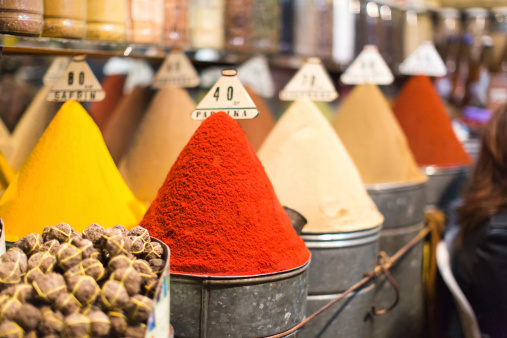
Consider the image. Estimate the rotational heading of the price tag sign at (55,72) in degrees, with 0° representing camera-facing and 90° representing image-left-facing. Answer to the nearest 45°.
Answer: approximately 0°

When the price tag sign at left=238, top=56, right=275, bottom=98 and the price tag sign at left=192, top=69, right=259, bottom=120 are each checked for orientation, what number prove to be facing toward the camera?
2

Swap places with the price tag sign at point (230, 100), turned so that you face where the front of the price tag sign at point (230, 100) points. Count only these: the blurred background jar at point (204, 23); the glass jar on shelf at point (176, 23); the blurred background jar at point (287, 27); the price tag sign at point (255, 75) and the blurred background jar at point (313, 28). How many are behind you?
5

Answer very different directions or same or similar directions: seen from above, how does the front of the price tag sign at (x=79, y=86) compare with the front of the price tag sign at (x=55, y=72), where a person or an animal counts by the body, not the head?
same or similar directions

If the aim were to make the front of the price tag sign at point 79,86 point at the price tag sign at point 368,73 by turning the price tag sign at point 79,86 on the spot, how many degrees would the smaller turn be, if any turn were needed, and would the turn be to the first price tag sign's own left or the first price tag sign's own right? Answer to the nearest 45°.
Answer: approximately 135° to the first price tag sign's own left

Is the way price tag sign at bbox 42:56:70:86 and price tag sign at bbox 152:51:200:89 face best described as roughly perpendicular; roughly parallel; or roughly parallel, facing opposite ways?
roughly parallel

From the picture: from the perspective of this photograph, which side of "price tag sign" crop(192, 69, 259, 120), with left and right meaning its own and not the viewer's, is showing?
front

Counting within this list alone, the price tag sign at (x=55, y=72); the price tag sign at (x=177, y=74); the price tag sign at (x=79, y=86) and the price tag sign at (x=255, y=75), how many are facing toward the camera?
4

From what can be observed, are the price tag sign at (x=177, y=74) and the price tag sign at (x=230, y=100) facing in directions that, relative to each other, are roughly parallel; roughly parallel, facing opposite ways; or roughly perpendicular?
roughly parallel

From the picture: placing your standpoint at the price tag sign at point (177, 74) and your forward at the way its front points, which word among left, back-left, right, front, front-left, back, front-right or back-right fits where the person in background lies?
left

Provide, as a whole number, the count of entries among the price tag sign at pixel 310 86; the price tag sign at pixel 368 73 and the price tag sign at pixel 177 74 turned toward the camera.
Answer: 3

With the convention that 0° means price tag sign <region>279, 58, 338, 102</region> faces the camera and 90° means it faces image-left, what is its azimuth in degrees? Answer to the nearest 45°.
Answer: approximately 0°
